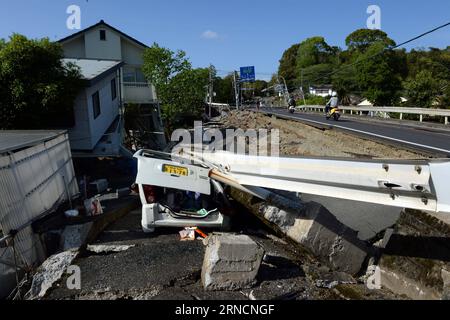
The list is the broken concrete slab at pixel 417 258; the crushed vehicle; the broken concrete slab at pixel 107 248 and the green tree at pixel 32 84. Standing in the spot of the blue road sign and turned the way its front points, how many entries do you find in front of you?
4

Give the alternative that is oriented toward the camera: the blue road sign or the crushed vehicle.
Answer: the blue road sign

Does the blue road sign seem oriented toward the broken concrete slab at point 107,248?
yes

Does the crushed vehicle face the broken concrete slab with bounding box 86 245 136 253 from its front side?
no

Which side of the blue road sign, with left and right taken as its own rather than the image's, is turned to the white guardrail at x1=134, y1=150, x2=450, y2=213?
front

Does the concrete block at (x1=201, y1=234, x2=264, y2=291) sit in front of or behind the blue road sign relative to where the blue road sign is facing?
in front

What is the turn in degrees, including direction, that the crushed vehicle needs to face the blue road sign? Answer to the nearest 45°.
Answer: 0° — it already faces it

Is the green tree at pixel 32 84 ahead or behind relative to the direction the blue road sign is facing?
ahead

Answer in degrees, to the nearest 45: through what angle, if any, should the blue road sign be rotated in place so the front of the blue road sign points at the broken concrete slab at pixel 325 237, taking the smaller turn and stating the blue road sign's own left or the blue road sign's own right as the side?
0° — it already faces it

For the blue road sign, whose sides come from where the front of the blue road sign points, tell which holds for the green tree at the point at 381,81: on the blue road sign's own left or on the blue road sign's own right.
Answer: on the blue road sign's own left

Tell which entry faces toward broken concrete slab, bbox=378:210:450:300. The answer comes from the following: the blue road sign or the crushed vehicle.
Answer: the blue road sign

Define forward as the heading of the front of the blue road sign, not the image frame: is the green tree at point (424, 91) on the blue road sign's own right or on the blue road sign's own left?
on the blue road sign's own left

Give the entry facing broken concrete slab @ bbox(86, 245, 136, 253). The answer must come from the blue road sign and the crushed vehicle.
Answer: the blue road sign

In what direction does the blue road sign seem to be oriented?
toward the camera

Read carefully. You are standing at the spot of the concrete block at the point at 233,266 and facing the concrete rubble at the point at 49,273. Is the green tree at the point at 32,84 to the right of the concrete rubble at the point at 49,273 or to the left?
right

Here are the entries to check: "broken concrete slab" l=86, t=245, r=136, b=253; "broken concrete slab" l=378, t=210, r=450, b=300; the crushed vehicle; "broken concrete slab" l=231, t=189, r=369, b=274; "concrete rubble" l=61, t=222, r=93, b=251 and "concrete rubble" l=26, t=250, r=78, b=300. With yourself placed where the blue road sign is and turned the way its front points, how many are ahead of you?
6

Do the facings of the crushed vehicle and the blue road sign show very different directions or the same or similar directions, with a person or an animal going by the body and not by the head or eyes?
very different directions
